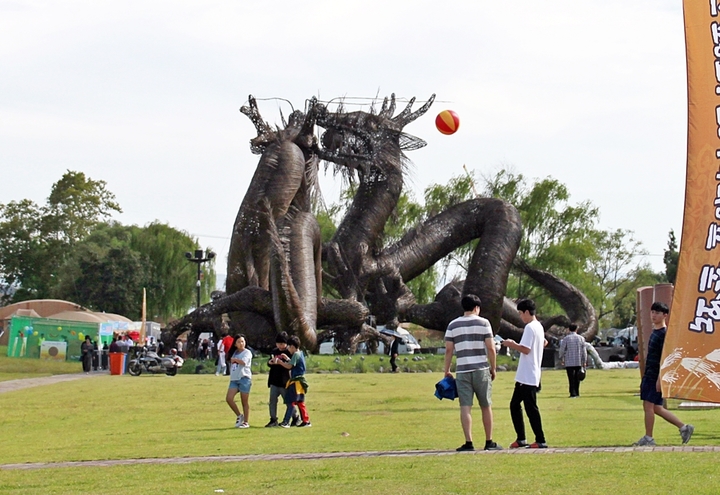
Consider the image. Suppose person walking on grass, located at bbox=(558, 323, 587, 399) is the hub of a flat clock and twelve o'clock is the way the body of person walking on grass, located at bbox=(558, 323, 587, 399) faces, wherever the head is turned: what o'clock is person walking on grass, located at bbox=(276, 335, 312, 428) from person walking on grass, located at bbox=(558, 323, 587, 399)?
person walking on grass, located at bbox=(276, 335, 312, 428) is roughly at 7 o'clock from person walking on grass, located at bbox=(558, 323, 587, 399).

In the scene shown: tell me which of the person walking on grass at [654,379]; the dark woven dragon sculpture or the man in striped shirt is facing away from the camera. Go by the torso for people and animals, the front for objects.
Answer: the man in striped shirt

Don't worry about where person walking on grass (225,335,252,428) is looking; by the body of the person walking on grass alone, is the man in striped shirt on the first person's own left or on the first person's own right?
on the first person's own left

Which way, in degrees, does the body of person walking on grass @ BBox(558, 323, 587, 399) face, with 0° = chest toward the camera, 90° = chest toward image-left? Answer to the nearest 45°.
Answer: approximately 180°

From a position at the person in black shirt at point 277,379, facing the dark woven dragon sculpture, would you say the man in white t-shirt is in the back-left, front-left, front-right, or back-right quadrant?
back-right

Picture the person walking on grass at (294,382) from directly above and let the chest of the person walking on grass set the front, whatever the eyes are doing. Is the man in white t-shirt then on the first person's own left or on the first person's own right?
on the first person's own left

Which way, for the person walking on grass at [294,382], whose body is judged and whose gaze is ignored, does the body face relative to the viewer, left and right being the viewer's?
facing to the left of the viewer

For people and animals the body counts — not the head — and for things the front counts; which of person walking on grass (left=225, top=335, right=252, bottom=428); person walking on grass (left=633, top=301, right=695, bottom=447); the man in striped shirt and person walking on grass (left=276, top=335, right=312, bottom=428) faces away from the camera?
the man in striped shirt
